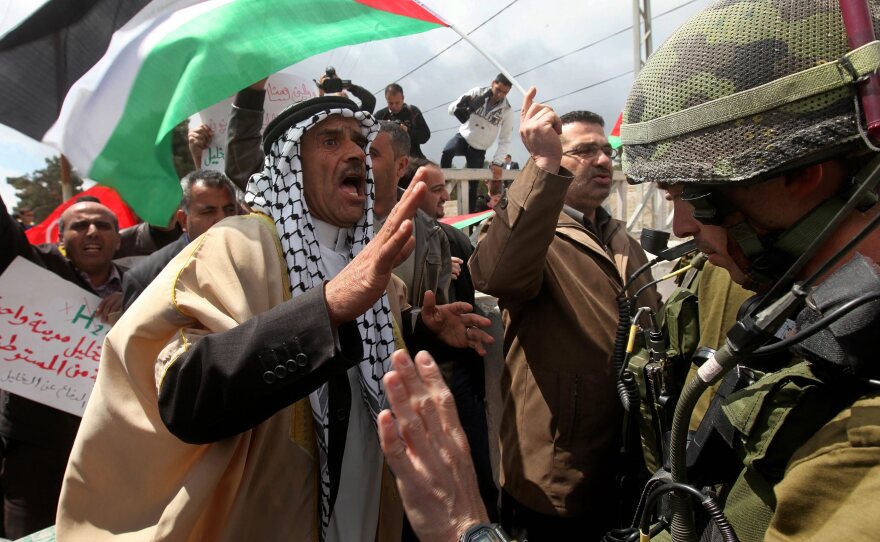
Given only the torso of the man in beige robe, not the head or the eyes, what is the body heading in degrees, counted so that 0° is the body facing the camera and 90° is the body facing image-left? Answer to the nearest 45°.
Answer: approximately 315°

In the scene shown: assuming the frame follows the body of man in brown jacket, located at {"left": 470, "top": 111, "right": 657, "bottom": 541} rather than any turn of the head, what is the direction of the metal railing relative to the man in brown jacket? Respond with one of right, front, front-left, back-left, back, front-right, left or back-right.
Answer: back-left

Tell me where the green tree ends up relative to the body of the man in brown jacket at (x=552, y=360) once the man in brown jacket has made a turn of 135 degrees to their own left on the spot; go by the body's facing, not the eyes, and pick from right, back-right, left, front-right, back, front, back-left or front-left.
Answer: front-left

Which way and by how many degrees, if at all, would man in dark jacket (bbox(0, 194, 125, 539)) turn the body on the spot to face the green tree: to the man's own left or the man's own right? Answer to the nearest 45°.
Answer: approximately 180°

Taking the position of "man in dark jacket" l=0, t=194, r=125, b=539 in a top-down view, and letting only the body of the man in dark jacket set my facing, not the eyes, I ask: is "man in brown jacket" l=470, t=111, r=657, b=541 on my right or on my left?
on my left

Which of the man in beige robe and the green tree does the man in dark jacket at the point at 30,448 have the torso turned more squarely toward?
the man in beige robe

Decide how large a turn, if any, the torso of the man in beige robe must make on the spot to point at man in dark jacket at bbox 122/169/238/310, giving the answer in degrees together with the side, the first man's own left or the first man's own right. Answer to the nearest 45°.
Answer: approximately 135° to the first man's own left

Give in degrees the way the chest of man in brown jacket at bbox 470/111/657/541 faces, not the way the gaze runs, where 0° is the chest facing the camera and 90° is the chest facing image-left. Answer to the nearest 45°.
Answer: approximately 315°

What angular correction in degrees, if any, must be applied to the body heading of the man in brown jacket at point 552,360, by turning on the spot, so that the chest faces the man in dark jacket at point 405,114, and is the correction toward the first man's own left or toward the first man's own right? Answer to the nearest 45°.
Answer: approximately 135° to the first man's own left
